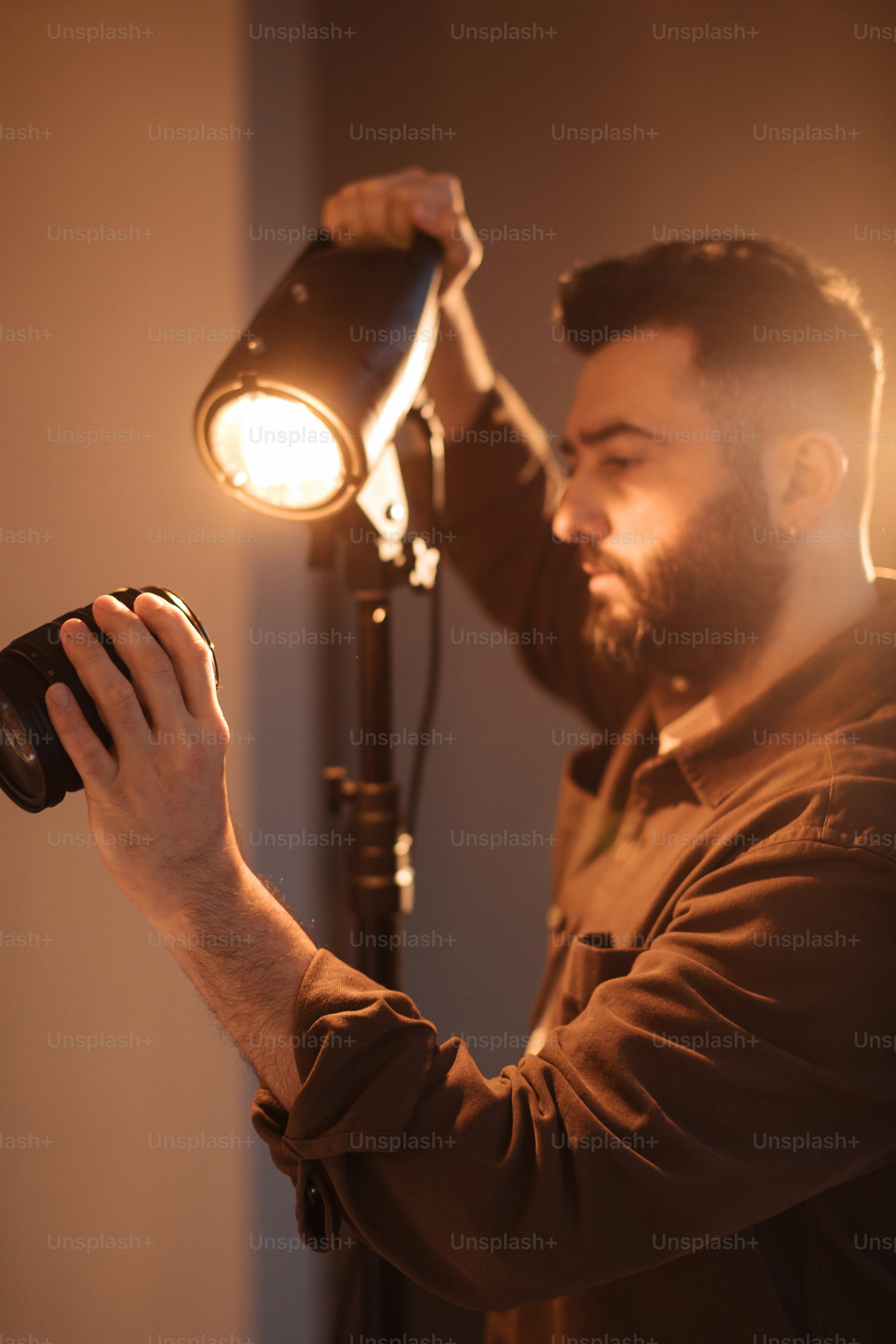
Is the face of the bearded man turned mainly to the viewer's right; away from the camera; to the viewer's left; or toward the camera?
to the viewer's left

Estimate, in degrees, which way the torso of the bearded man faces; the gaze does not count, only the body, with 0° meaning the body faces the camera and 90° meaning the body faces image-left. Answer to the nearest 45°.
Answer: approximately 90°
